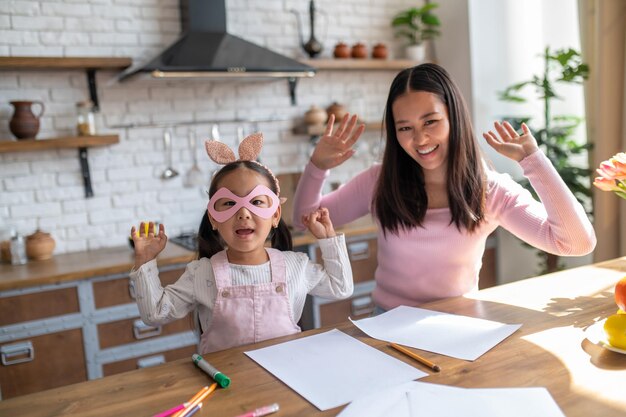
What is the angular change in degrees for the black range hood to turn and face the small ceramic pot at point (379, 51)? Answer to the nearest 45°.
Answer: approximately 135° to its left

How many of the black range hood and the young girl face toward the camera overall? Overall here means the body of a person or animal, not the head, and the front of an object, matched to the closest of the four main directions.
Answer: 2

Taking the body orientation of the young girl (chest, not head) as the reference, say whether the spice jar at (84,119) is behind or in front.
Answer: behind

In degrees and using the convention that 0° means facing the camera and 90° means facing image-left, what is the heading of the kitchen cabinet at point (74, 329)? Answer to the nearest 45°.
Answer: approximately 315°

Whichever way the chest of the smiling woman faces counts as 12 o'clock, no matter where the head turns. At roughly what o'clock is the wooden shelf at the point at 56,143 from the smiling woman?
The wooden shelf is roughly at 4 o'clock from the smiling woman.

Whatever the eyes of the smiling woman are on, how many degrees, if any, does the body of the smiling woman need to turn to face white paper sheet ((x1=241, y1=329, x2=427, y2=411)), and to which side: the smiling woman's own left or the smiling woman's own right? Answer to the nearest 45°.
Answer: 0° — they already face it

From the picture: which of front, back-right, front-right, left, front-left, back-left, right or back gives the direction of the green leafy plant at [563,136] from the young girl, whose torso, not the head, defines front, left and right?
back-left
